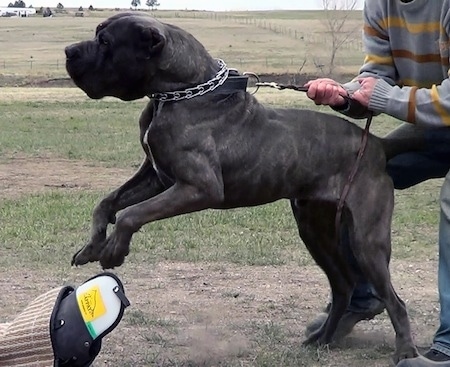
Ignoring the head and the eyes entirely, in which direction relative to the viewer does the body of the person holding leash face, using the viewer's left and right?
facing the viewer and to the left of the viewer
